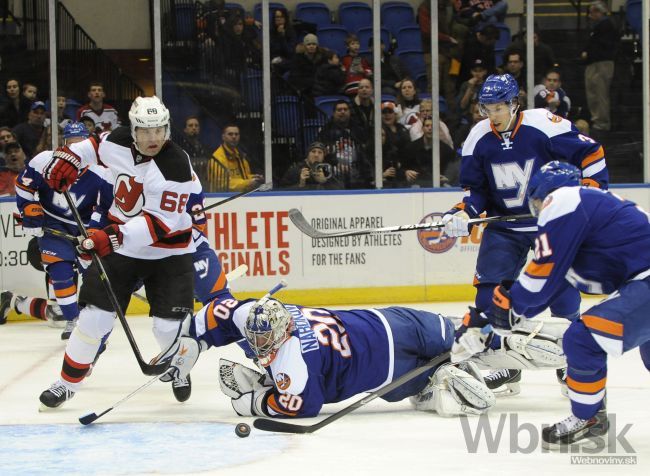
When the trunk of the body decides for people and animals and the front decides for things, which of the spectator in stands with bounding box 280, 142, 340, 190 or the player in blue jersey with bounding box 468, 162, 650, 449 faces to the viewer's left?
the player in blue jersey

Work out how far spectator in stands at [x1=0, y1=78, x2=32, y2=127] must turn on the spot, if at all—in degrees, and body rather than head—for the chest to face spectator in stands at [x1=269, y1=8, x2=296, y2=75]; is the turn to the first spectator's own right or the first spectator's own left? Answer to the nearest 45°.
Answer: approximately 90° to the first spectator's own left

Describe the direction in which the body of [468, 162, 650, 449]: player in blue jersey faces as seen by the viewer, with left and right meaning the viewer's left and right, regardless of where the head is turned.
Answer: facing to the left of the viewer

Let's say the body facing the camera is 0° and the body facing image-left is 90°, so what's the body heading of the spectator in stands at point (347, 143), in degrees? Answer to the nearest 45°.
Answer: approximately 0°

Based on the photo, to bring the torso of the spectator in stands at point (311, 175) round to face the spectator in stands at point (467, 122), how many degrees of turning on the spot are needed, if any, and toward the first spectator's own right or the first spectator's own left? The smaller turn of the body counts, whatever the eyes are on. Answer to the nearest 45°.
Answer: approximately 90° to the first spectator's own left

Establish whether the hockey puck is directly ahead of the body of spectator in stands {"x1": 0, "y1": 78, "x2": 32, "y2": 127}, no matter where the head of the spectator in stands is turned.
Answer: yes
